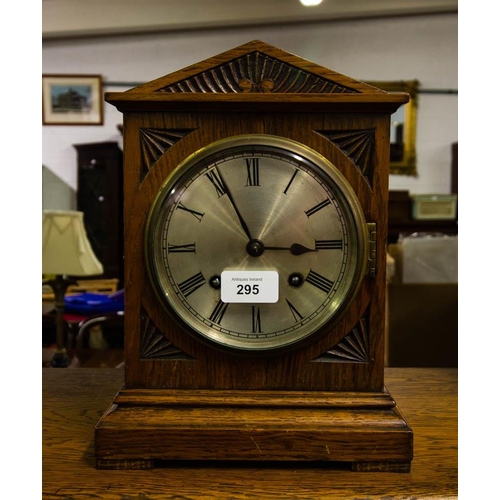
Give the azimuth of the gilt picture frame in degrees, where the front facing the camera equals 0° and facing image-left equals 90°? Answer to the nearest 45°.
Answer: approximately 0°

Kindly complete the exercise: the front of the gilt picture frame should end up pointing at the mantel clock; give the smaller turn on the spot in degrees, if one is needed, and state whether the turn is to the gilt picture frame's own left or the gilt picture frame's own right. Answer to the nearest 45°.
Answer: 0° — it already faces it

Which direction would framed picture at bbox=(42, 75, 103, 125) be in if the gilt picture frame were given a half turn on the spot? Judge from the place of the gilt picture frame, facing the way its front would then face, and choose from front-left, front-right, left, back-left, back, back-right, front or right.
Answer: left

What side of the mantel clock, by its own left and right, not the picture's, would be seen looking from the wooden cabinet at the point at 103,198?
back

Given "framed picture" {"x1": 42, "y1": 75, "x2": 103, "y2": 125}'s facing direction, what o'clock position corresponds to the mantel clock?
The mantel clock is roughly at 12 o'clock from the framed picture.

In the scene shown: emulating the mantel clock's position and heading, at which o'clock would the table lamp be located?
The table lamp is roughly at 5 o'clock from the mantel clock.

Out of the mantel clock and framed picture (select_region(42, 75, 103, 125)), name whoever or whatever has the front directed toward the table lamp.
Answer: the framed picture

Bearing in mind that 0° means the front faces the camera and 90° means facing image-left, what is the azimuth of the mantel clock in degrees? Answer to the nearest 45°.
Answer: approximately 0°
